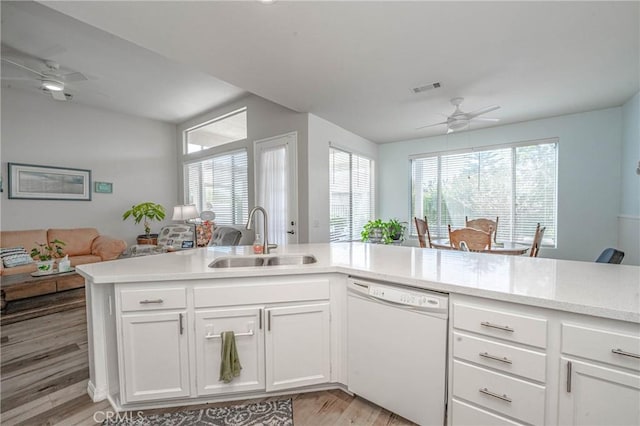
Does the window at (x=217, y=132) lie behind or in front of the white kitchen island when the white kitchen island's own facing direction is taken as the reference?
behind

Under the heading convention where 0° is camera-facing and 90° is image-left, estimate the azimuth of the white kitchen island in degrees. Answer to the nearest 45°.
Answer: approximately 0°

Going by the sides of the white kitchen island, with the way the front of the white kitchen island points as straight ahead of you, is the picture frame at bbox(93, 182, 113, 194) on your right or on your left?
on your right

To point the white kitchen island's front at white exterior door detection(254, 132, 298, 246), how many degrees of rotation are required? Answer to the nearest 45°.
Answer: approximately 135° to its right

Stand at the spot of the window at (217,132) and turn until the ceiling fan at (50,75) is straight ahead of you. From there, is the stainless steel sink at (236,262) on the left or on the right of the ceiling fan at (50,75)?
left

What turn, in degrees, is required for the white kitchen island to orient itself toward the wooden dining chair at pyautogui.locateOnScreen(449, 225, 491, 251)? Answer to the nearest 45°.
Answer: approximately 135° to its left

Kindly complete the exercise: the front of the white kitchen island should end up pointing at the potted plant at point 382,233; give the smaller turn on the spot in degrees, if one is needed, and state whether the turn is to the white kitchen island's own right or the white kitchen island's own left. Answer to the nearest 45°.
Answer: approximately 180°

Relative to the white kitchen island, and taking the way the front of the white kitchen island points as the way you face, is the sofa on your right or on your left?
on your right

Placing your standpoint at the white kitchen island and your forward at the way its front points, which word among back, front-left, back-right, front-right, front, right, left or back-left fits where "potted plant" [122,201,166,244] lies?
back-right
